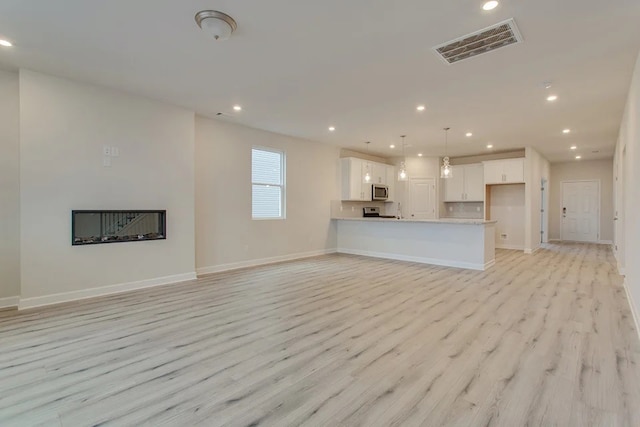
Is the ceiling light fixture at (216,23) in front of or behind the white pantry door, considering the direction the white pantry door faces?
in front

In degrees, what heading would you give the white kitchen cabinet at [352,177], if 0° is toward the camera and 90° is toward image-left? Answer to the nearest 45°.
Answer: approximately 315°

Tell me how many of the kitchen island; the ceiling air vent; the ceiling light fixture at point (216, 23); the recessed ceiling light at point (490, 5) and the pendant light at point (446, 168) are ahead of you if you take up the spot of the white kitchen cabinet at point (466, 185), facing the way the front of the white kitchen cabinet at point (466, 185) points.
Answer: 5

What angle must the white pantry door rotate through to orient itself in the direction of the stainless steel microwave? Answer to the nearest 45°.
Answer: approximately 45° to its right

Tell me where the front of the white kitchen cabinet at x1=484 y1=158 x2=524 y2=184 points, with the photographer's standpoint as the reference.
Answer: facing the viewer

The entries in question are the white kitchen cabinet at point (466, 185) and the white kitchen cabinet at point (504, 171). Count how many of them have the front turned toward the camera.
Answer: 2

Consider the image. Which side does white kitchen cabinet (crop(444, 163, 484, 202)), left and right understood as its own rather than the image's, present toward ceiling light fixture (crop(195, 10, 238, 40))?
front

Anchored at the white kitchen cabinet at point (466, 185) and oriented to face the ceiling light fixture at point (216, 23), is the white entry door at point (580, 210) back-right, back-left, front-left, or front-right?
back-left

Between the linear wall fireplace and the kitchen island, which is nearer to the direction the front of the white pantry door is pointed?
the kitchen island

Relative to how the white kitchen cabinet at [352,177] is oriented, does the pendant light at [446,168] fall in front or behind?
in front

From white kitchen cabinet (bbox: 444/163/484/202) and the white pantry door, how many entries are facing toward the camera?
2

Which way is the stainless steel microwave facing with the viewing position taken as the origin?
facing the viewer and to the right of the viewer

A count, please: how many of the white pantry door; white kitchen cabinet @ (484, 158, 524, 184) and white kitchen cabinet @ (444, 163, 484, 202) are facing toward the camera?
3

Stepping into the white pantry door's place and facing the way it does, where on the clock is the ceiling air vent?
The ceiling air vent is roughly at 12 o'clock from the white pantry door.

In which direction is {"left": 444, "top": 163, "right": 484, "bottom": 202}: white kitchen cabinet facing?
toward the camera
